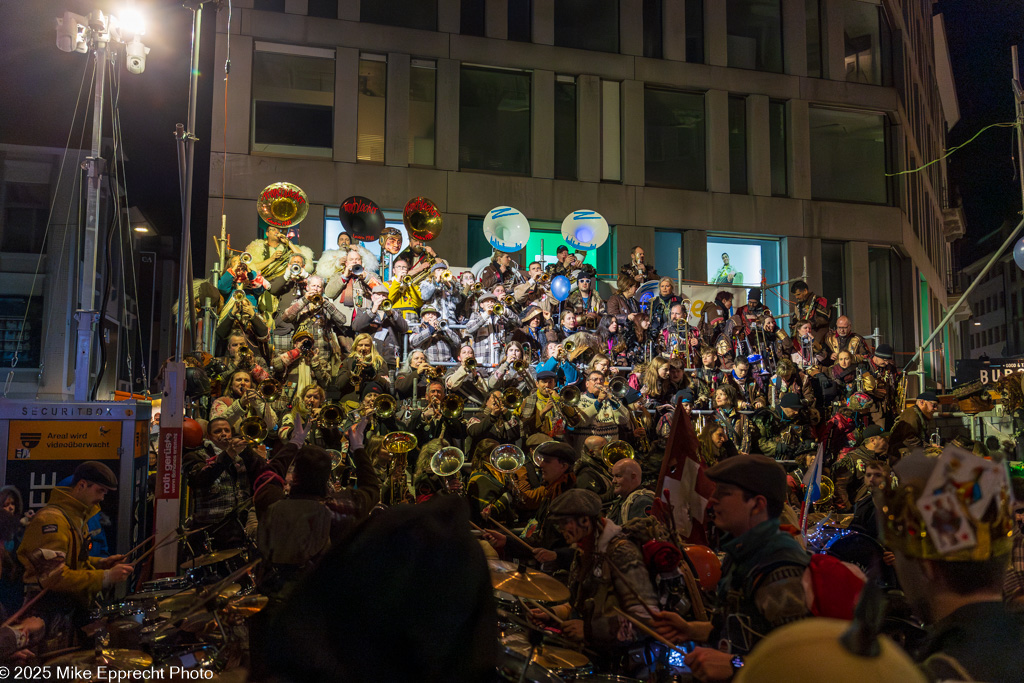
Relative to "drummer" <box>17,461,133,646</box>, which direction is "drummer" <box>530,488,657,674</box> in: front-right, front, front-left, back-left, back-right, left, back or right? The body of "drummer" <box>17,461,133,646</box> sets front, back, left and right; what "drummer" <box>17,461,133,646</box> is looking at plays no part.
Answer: front-right

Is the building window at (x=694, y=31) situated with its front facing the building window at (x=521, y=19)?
no

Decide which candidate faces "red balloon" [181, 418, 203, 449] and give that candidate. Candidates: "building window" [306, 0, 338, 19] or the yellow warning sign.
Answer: the building window

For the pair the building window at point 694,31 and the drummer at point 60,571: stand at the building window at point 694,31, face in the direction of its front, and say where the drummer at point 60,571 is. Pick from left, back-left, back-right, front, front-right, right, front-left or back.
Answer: front

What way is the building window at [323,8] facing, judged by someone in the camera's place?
facing the viewer

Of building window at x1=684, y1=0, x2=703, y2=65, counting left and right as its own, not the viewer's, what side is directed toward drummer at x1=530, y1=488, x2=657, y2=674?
front

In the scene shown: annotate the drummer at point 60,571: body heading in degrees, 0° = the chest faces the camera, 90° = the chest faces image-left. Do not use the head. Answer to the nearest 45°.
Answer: approximately 270°

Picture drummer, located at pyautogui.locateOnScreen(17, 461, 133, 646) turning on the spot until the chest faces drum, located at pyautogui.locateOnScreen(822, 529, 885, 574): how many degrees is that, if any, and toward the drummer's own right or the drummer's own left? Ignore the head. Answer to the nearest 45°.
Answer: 0° — they already face it

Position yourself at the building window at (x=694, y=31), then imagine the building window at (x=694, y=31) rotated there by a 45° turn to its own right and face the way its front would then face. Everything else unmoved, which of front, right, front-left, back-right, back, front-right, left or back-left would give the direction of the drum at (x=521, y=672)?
front-left

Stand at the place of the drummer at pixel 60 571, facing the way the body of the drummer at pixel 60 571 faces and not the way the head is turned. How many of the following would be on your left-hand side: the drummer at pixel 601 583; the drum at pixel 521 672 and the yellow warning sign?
1

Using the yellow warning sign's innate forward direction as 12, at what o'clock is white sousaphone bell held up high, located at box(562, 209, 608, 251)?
The white sousaphone bell held up high is roughly at 8 o'clock from the yellow warning sign.

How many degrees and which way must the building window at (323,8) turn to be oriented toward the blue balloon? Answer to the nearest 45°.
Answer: approximately 45° to its left

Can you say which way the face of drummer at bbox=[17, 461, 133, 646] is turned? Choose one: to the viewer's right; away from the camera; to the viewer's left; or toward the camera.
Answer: to the viewer's right

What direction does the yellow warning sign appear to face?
toward the camera
